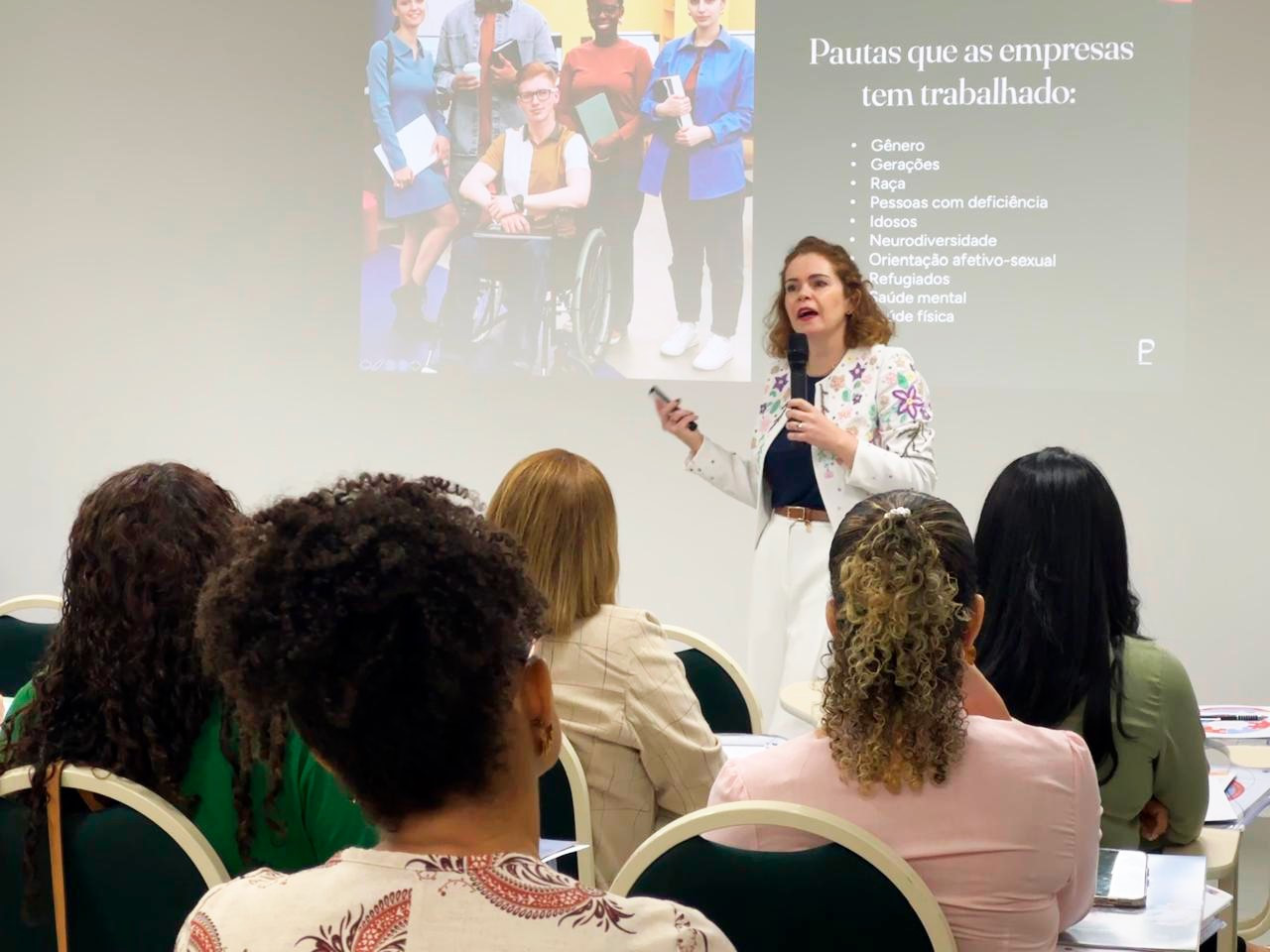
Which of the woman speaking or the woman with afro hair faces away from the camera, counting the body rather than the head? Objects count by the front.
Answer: the woman with afro hair

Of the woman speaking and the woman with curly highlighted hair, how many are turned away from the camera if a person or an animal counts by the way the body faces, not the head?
1

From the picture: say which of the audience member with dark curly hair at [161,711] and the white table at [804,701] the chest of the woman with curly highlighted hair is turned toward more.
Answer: the white table

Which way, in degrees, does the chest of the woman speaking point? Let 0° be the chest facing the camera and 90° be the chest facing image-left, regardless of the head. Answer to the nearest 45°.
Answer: approximately 45°

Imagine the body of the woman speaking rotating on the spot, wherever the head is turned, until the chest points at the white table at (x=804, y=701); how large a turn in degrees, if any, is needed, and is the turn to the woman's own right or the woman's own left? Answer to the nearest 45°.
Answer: approximately 45° to the woman's own left

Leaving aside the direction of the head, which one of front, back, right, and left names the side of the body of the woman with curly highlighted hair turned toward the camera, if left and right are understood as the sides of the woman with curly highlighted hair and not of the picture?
back

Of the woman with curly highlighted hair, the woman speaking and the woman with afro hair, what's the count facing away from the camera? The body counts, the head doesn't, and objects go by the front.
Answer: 2

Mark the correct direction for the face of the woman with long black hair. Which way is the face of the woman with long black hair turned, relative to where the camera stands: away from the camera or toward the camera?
away from the camera

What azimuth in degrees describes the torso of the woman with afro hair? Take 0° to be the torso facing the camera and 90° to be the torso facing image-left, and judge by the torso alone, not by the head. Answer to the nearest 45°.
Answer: approximately 180°

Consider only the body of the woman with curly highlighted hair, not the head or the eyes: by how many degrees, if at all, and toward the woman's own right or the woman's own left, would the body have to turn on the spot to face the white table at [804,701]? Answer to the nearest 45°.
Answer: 0° — they already face it

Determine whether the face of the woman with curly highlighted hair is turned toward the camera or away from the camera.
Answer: away from the camera
